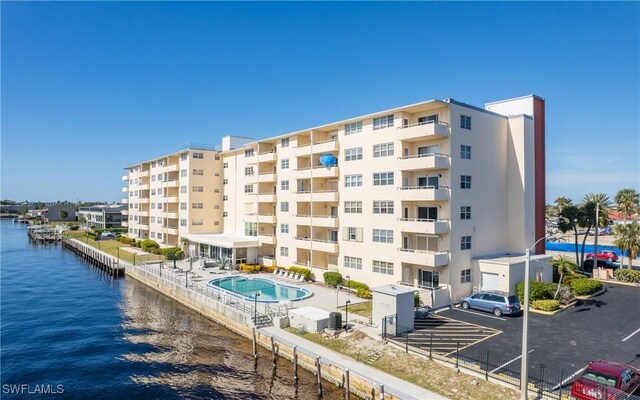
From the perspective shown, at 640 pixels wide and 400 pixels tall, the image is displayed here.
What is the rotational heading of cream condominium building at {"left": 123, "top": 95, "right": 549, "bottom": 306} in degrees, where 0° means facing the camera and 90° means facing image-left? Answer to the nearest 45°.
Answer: approximately 45°

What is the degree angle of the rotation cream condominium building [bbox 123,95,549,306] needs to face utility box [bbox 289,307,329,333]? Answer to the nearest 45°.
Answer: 0° — it already faces it

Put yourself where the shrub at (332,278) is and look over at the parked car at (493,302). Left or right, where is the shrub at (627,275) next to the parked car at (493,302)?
left

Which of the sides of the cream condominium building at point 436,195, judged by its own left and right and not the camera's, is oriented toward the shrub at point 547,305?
left

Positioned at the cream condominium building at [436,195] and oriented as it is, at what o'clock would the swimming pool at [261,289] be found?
The swimming pool is roughly at 2 o'clock from the cream condominium building.
